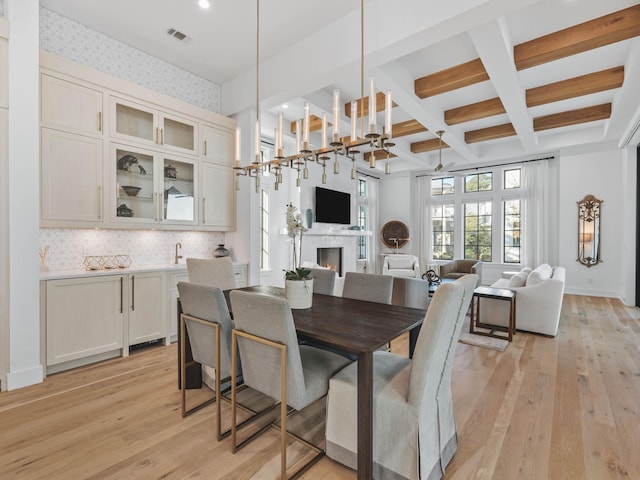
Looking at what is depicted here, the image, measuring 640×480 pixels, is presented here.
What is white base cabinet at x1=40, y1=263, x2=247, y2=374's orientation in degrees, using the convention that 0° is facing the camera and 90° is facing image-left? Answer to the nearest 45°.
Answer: approximately 315°

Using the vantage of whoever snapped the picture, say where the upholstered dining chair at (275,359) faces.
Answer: facing away from the viewer and to the right of the viewer

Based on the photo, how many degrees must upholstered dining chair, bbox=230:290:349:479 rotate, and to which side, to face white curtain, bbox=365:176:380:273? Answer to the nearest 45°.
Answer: approximately 45° to its left

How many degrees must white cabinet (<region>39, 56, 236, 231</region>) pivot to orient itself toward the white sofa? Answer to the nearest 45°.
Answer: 0° — it already faces it

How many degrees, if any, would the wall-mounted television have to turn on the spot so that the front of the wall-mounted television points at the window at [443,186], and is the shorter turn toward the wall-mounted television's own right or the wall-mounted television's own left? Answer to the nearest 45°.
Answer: approximately 90° to the wall-mounted television's own left

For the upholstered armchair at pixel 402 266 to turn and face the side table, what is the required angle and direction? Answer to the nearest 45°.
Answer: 0° — it already faces it

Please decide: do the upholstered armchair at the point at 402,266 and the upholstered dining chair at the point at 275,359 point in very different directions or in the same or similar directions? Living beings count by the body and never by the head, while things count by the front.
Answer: very different directions

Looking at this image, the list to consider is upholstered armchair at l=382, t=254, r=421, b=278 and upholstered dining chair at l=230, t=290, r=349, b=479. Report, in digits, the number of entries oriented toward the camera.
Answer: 1

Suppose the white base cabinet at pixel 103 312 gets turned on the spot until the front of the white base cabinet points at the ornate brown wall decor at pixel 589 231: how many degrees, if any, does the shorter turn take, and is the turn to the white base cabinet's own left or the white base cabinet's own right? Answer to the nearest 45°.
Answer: approximately 45° to the white base cabinet's own left
